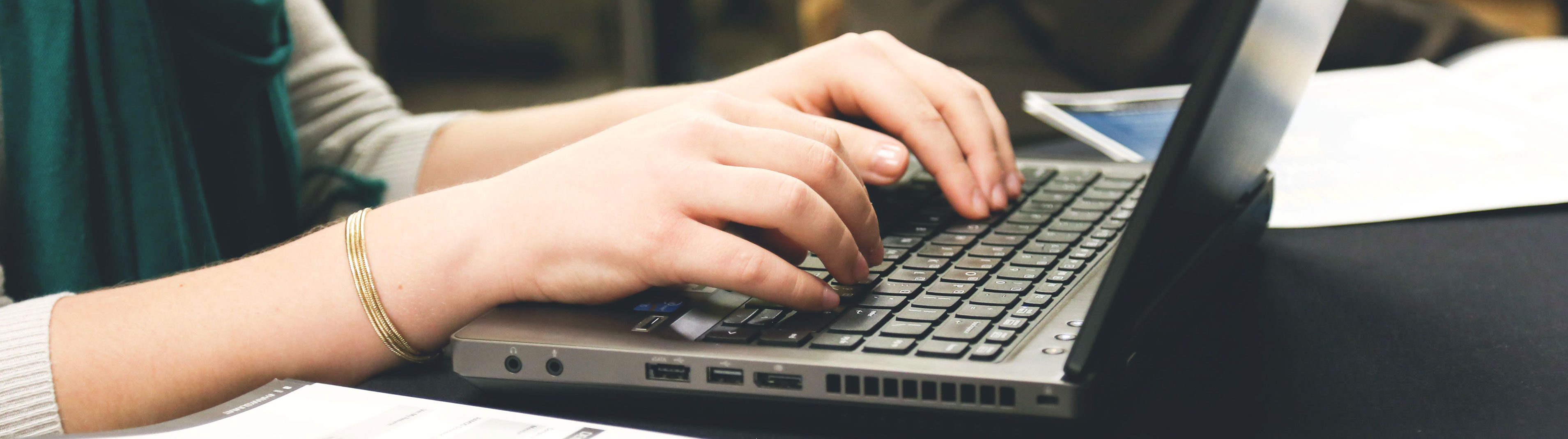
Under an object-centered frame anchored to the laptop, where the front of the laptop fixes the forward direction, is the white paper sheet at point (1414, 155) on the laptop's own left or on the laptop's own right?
on the laptop's own right

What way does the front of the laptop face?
to the viewer's left
